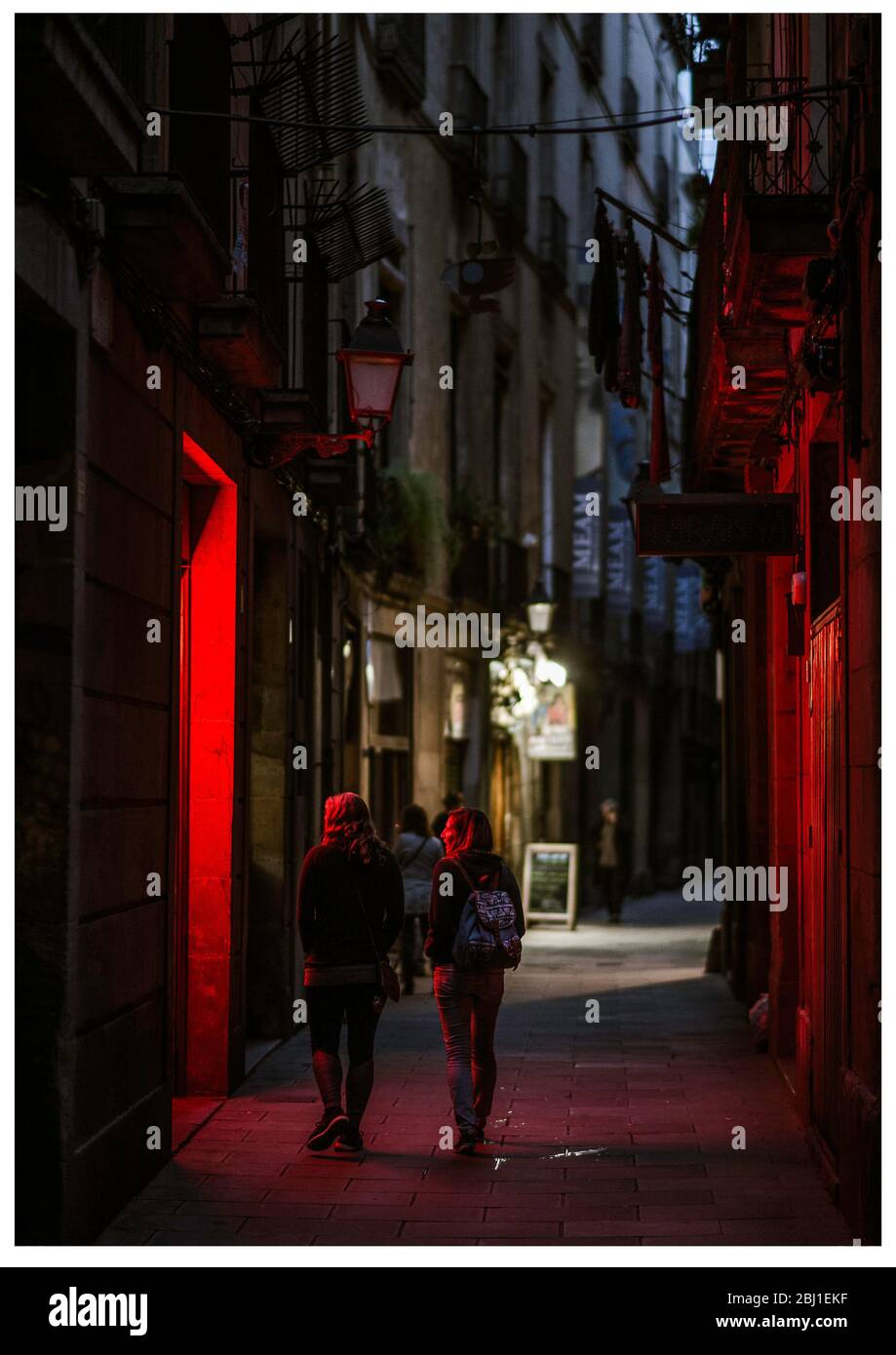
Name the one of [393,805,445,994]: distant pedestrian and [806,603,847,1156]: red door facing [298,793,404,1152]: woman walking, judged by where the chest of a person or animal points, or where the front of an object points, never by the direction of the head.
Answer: the red door

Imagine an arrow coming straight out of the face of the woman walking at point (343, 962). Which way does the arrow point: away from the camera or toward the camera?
away from the camera

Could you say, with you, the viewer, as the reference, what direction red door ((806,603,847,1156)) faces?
facing to the left of the viewer

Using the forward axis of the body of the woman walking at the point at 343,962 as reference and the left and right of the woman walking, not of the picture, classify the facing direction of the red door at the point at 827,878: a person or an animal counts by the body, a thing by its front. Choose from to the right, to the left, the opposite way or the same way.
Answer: to the left

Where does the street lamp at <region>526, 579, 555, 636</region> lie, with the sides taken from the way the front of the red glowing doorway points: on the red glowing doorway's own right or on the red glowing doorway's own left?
on the red glowing doorway's own left

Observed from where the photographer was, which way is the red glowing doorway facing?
facing to the right of the viewer

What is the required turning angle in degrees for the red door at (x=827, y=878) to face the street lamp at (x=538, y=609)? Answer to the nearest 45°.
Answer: approximately 90° to its right

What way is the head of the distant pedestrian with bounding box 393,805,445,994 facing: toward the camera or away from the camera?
away from the camera

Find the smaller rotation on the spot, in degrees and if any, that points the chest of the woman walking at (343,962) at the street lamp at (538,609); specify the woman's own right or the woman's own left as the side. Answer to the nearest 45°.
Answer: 0° — they already face it

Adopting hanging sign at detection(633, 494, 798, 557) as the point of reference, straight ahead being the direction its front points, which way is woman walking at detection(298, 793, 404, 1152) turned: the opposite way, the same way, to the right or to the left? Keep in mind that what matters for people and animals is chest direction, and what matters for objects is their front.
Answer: the opposite way

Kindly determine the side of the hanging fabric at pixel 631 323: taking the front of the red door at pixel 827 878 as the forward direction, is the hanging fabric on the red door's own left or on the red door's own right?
on the red door's own right

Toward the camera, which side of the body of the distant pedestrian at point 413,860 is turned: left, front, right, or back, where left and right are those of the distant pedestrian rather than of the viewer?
back

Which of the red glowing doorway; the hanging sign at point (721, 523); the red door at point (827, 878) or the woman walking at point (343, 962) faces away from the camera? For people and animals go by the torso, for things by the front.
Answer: the woman walking

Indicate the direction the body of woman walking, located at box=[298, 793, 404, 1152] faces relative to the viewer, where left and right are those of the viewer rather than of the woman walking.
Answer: facing away from the viewer

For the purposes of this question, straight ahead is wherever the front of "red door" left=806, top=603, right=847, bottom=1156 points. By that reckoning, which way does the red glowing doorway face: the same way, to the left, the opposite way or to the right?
the opposite way
